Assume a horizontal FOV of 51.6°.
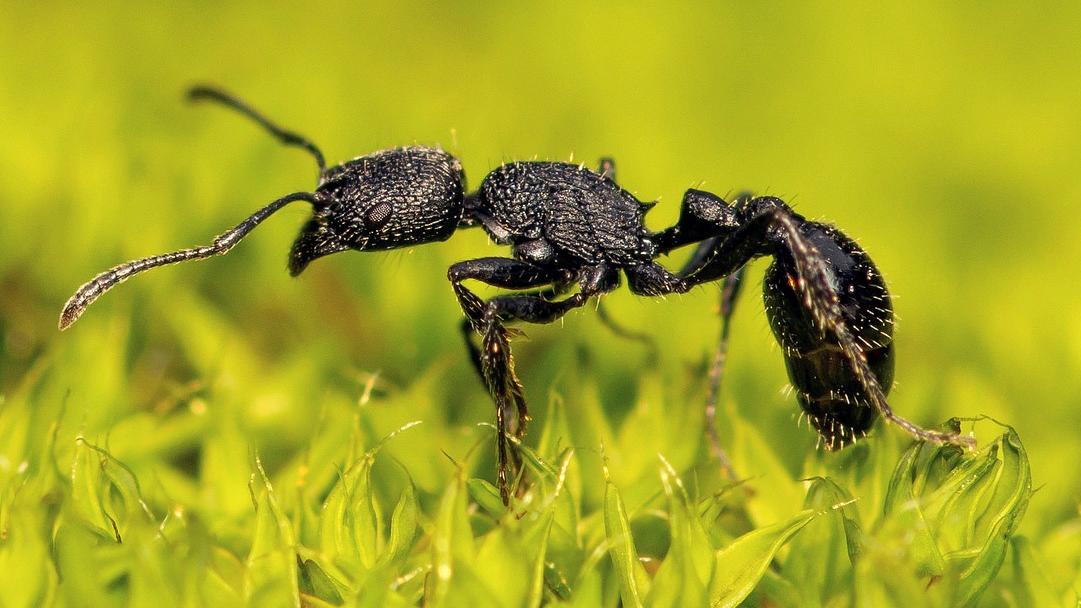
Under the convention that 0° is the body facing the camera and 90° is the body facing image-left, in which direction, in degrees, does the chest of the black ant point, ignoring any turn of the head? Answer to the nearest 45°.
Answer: approximately 90°
